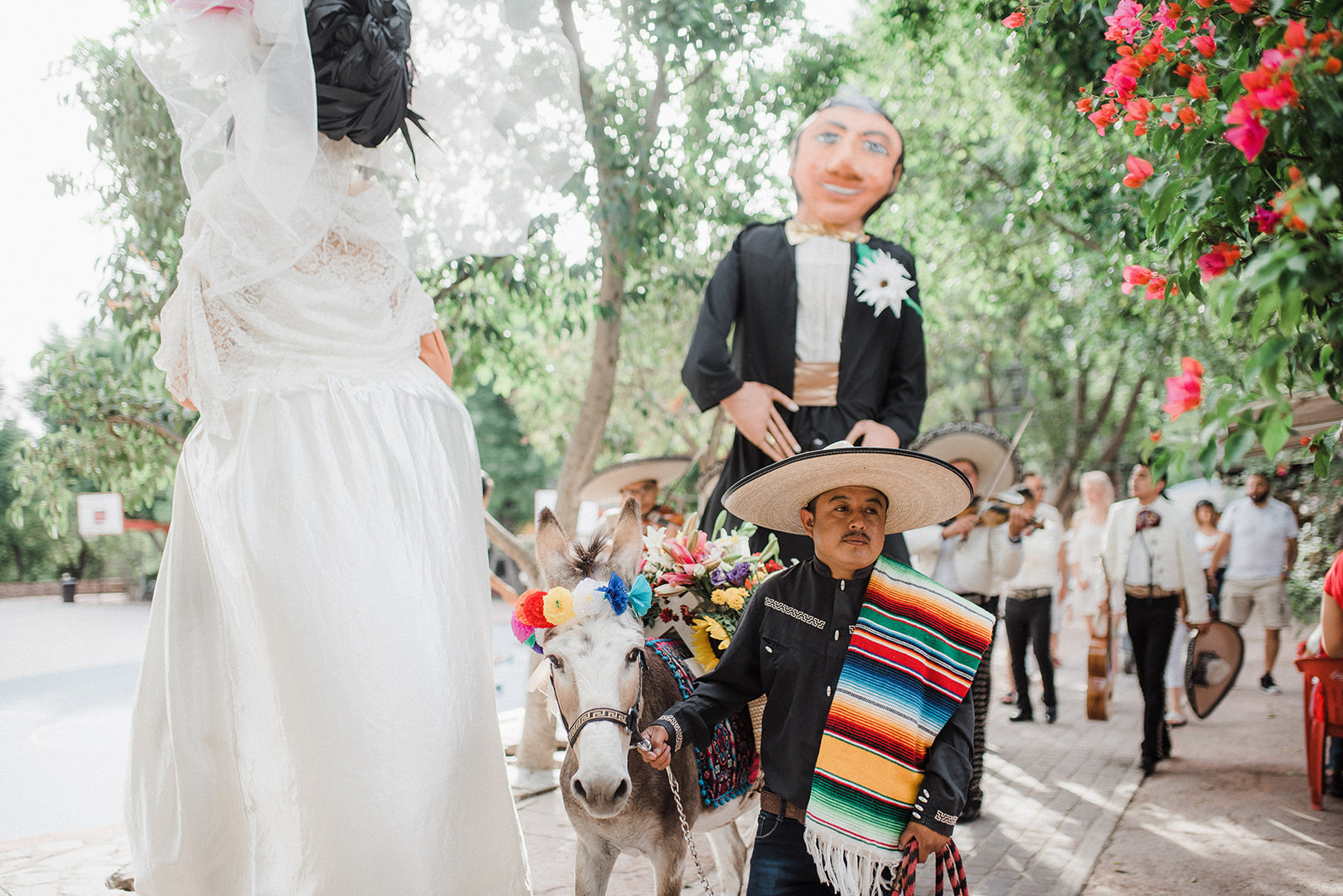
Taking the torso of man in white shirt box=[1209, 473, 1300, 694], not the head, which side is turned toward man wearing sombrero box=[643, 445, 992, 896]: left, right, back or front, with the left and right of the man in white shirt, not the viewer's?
front

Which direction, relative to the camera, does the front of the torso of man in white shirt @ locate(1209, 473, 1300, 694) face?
toward the camera

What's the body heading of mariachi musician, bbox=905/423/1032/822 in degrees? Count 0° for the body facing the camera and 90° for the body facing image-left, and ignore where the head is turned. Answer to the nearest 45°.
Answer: approximately 0°

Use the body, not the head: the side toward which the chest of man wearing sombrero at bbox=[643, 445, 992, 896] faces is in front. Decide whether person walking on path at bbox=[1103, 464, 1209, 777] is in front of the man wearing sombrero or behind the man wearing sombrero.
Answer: behind

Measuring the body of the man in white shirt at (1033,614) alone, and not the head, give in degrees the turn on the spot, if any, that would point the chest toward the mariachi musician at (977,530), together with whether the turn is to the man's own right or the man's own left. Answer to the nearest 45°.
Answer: approximately 45° to the man's own left

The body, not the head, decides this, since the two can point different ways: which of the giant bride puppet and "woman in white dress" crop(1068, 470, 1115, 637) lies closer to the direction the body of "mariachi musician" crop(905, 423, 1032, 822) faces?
the giant bride puppet

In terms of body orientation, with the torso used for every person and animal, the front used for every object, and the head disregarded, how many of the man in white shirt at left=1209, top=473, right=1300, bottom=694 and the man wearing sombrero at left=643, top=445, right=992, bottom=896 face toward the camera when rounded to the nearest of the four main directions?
2

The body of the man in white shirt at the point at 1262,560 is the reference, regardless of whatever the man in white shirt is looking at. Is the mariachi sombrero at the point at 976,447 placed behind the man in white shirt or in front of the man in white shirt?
in front

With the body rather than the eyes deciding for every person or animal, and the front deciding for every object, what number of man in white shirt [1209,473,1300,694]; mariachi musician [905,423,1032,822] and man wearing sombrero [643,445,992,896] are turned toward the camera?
3

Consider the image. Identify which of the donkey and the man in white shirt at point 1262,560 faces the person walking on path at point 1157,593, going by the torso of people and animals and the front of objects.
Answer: the man in white shirt

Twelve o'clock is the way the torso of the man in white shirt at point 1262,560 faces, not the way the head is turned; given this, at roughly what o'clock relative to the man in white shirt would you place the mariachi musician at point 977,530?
The mariachi musician is roughly at 1 o'clock from the man in white shirt.

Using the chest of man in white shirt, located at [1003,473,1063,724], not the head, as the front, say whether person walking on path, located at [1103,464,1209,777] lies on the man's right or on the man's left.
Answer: on the man's left

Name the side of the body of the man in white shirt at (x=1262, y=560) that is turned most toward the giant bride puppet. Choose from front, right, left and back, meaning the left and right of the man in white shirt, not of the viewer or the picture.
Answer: front

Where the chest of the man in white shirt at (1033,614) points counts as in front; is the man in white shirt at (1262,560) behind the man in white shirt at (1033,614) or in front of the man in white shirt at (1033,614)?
behind

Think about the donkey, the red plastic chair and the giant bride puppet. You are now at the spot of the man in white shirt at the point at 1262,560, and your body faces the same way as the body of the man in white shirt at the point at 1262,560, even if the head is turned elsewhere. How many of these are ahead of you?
3
